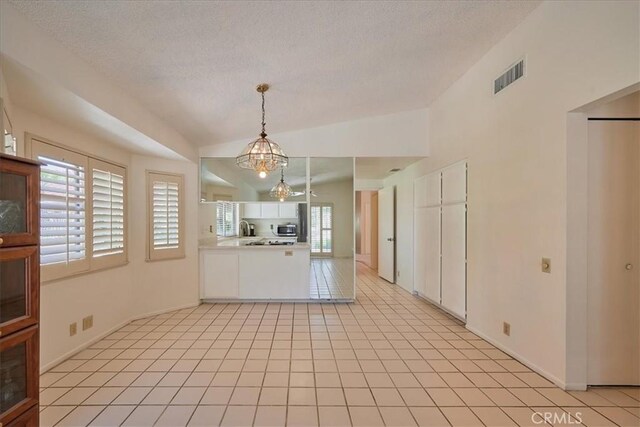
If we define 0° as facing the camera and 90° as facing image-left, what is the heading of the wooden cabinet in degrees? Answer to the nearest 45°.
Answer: approximately 315°

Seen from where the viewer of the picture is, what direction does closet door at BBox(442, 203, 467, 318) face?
facing the viewer and to the left of the viewer

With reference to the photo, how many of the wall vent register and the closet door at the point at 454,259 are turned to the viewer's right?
0

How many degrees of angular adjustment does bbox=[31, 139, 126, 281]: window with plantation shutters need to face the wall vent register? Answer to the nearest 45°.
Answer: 0° — it already faces it

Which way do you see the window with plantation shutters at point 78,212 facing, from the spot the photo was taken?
facing the viewer and to the right of the viewer

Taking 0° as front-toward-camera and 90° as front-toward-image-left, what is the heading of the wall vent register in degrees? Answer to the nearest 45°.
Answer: approximately 45°
